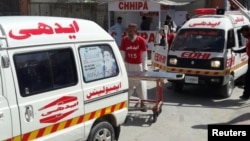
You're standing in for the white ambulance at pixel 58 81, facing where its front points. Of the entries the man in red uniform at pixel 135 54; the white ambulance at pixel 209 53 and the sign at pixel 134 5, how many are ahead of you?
0

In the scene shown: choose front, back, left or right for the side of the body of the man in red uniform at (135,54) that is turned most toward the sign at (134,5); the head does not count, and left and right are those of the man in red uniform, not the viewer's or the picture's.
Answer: back

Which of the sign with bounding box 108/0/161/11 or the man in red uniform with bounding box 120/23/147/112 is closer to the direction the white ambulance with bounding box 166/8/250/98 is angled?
the man in red uniform

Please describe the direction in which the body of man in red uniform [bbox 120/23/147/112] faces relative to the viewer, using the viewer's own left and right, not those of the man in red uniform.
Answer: facing the viewer

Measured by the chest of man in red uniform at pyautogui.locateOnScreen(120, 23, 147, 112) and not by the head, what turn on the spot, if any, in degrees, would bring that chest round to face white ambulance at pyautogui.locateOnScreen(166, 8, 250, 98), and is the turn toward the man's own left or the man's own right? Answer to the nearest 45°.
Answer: approximately 135° to the man's own left

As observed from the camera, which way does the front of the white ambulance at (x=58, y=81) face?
facing the viewer and to the left of the viewer

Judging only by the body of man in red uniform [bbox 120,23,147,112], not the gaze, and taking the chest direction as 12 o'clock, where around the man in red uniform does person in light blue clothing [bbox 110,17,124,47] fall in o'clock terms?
The person in light blue clothing is roughly at 6 o'clock from the man in red uniform.

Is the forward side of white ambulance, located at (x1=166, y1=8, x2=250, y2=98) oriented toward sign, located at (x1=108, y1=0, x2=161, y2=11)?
no

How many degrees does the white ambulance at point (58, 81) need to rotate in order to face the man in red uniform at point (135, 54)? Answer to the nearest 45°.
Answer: approximately 180°
